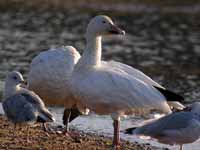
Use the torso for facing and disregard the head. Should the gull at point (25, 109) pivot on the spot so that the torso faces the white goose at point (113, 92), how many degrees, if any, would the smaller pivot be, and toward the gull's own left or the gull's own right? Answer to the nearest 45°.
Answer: approximately 180°

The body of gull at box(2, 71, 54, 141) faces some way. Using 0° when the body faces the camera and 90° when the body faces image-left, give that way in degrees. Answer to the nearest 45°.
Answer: approximately 90°

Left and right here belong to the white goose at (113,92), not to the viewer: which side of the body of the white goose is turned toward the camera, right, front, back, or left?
left

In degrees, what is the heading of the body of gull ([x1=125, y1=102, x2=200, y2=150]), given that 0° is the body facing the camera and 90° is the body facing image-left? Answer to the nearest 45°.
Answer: approximately 270°
